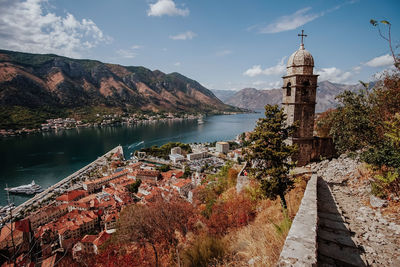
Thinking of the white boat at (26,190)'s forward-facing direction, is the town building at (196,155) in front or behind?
behind

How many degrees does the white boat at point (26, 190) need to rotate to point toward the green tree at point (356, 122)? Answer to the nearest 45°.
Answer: approximately 90° to its left

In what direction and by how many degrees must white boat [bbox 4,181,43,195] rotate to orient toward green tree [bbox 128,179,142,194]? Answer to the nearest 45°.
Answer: approximately 135° to its left

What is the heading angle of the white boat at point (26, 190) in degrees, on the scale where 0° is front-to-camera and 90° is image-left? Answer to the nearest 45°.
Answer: approximately 90°

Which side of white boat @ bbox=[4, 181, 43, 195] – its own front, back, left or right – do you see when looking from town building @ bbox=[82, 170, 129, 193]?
back

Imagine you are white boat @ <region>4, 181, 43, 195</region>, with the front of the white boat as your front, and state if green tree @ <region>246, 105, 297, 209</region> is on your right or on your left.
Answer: on your left

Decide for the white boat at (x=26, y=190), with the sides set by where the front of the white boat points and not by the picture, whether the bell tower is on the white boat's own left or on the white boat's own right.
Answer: on the white boat's own left

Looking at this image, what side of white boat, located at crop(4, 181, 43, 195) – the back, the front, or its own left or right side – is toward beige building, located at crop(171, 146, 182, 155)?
back
